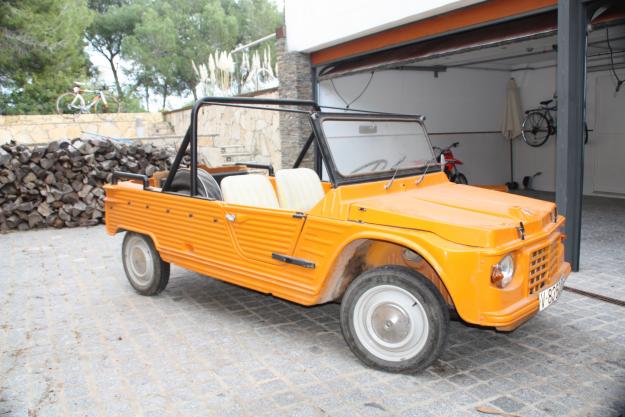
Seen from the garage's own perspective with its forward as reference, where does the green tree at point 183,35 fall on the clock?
The green tree is roughly at 3 o'clock from the garage.

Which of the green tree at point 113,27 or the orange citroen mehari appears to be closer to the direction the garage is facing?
the orange citroen mehari

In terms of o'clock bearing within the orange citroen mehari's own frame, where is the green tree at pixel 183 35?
The green tree is roughly at 7 o'clock from the orange citroen mehari.

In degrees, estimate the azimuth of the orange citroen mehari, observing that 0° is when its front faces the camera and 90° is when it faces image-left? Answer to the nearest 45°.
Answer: approximately 315°

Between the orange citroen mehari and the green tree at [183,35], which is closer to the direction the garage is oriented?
the orange citroen mehari

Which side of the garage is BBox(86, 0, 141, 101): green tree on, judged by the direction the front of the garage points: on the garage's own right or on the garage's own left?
on the garage's own right

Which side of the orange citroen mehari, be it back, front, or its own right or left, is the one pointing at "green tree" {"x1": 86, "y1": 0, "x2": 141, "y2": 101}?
back

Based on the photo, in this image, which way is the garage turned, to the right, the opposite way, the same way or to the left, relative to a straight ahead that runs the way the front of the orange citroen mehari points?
to the right

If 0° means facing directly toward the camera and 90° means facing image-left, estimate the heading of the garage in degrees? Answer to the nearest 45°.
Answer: approximately 45°
